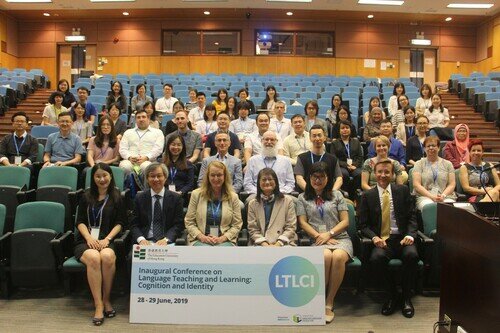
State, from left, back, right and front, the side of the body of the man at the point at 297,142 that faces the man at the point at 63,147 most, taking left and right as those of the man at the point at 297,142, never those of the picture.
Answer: right

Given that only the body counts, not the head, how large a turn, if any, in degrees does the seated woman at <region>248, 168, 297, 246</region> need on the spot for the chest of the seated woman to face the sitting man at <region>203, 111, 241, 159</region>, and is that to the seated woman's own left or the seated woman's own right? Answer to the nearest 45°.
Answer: approximately 180°

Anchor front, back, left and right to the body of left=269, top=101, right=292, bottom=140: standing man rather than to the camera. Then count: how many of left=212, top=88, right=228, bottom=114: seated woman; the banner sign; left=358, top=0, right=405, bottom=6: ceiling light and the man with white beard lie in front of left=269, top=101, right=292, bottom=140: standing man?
2
